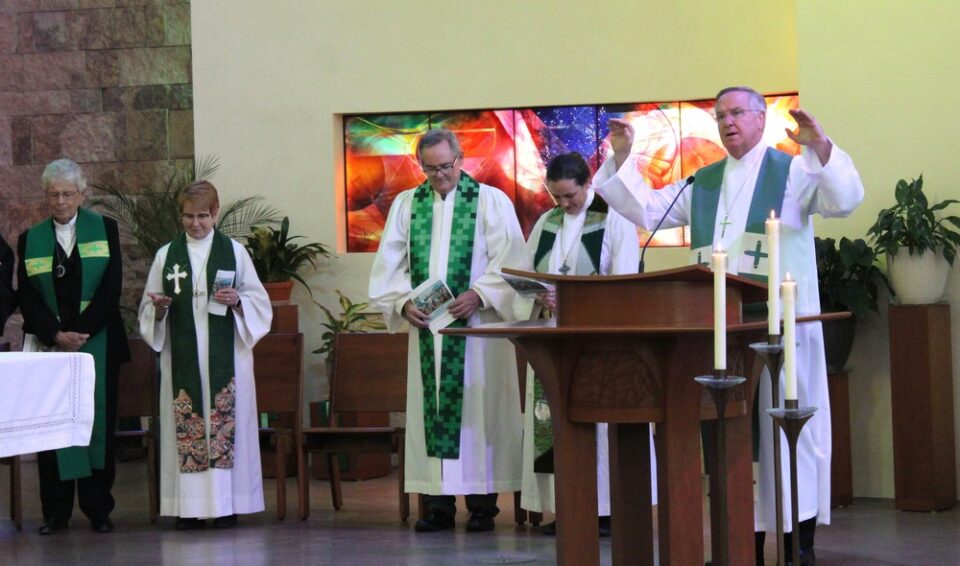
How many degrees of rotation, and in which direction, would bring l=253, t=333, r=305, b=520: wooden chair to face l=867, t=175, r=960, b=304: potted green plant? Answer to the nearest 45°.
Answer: approximately 135° to its left

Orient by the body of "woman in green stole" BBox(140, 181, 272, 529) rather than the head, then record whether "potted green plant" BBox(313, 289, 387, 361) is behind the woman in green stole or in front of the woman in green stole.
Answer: behind

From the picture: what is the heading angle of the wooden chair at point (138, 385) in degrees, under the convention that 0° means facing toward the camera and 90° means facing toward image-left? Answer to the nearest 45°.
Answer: approximately 45°

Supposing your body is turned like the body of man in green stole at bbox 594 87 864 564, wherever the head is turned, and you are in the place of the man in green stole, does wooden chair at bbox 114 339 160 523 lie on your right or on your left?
on your right

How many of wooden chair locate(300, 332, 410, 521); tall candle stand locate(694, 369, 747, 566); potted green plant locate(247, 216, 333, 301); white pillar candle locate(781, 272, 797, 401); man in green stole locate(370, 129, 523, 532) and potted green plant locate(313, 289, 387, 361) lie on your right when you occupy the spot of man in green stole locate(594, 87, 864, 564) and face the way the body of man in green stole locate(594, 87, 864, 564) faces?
4

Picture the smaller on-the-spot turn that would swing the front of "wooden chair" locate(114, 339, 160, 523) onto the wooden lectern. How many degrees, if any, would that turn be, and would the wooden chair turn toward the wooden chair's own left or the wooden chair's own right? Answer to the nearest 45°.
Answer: approximately 45° to the wooden chair's own left

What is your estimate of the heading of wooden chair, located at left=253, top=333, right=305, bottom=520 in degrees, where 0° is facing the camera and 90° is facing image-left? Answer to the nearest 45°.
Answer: approximately 45°
